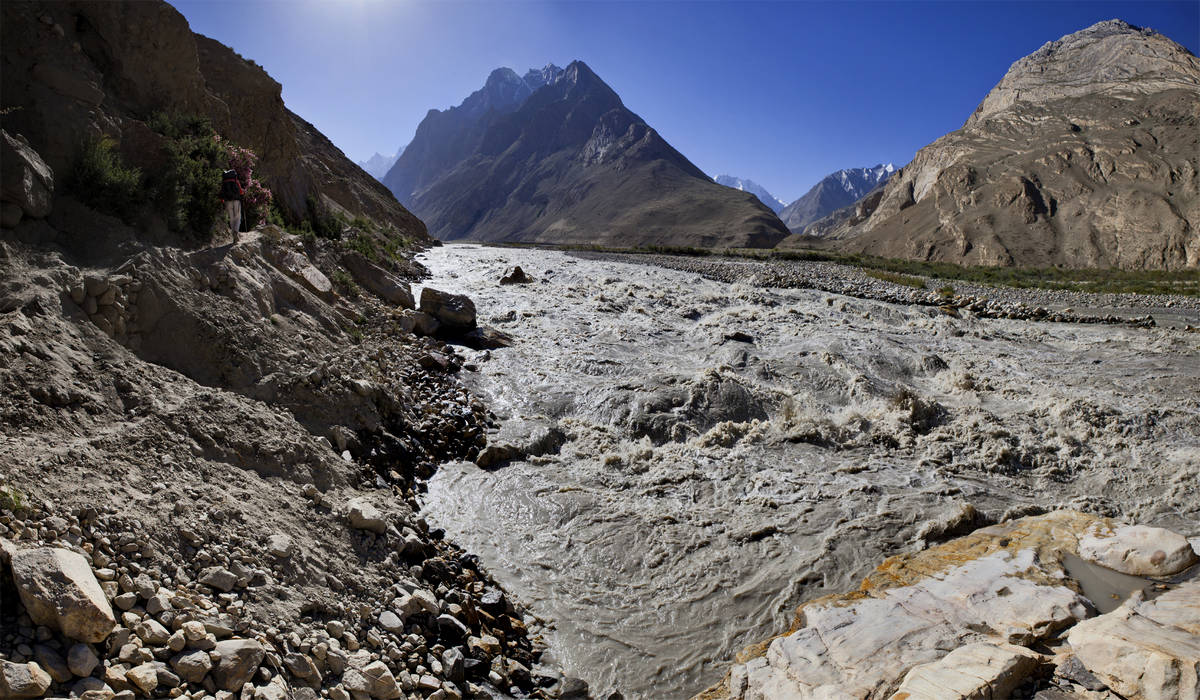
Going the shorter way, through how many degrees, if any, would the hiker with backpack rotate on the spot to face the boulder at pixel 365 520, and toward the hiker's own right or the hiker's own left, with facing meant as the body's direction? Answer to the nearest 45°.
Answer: approximately 180°

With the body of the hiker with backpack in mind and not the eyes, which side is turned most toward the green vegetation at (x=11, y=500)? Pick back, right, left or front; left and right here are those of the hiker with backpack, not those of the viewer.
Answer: back

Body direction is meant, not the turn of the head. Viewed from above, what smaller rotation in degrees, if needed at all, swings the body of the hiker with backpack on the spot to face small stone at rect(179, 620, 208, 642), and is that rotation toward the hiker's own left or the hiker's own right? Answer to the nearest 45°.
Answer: approximately 180°

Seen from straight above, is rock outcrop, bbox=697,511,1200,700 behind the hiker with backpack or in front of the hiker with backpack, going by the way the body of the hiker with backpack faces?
behind

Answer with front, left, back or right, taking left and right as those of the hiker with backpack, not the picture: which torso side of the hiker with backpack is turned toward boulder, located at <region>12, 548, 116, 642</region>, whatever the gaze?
back

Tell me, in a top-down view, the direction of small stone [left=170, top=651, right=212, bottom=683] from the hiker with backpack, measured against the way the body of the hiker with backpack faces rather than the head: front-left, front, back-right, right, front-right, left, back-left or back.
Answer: back

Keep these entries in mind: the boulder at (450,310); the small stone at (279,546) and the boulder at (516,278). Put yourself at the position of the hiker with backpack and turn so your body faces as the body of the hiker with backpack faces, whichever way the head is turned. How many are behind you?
1

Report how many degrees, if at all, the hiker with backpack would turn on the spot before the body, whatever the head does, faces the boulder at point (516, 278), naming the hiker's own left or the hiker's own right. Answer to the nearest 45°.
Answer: approximately 45° to the hiker's own right

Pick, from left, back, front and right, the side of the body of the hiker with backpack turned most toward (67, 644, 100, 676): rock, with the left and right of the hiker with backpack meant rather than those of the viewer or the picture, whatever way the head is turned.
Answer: back

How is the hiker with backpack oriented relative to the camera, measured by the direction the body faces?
away from the camera
